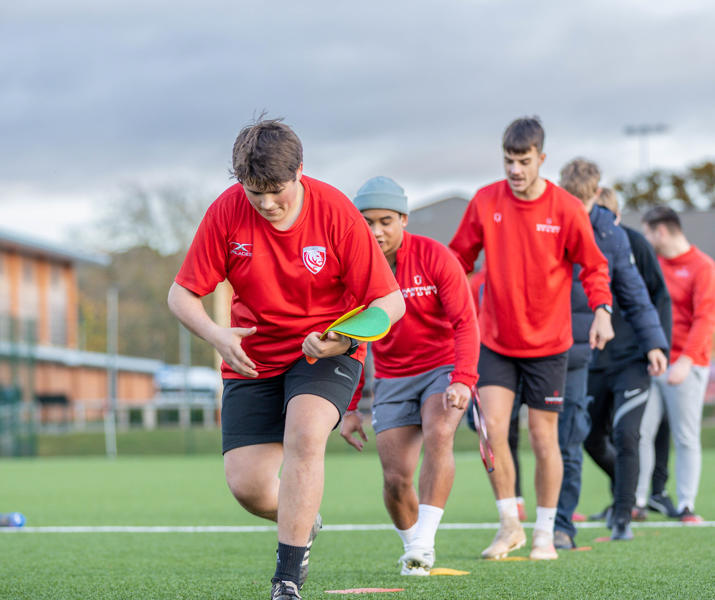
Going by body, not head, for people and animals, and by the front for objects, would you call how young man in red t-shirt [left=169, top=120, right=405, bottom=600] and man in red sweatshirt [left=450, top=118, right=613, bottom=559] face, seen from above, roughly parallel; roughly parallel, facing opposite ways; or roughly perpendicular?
roughly parallel

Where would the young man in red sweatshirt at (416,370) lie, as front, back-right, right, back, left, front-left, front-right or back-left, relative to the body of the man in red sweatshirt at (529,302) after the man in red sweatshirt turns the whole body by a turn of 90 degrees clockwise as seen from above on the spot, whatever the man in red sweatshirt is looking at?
front-left

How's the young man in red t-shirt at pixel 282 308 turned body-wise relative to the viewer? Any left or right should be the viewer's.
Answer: facing the viewer

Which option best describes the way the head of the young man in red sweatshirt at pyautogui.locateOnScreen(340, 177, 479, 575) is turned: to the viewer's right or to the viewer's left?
to the viewer's left

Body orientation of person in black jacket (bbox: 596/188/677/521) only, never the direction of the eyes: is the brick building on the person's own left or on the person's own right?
on the person's own right

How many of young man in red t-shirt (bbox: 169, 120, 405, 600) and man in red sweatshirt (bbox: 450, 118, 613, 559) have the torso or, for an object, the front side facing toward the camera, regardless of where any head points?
2

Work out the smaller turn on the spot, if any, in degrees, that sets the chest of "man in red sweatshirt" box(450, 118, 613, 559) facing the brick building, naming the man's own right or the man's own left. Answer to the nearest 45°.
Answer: approximately 135° to the man's own right

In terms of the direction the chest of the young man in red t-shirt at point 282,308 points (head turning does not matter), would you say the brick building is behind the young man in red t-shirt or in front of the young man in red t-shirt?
behind

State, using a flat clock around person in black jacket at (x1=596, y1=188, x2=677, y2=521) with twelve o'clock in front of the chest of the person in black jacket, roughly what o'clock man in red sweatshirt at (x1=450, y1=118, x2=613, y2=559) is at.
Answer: The man in red sweatshirt is roughly at 11 o'clock from the person in black jacket.

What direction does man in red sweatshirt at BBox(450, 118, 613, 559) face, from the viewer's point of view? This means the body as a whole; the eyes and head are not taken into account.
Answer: toward the camera

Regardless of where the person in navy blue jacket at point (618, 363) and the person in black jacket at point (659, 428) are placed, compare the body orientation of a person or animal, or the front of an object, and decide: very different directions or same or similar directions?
same or similar directions

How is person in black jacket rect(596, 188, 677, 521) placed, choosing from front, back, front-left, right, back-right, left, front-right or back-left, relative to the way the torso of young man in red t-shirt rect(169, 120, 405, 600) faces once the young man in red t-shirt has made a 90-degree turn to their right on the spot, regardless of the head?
back-right

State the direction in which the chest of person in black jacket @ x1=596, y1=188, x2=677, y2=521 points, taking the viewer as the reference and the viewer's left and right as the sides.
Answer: facing the viewer and to the left of the viewer

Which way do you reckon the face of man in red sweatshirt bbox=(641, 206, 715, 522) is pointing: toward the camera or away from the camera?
toward the camera

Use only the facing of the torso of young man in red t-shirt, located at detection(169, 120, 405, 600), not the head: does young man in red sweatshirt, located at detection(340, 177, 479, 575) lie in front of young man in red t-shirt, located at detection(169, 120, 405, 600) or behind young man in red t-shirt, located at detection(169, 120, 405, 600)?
behind
